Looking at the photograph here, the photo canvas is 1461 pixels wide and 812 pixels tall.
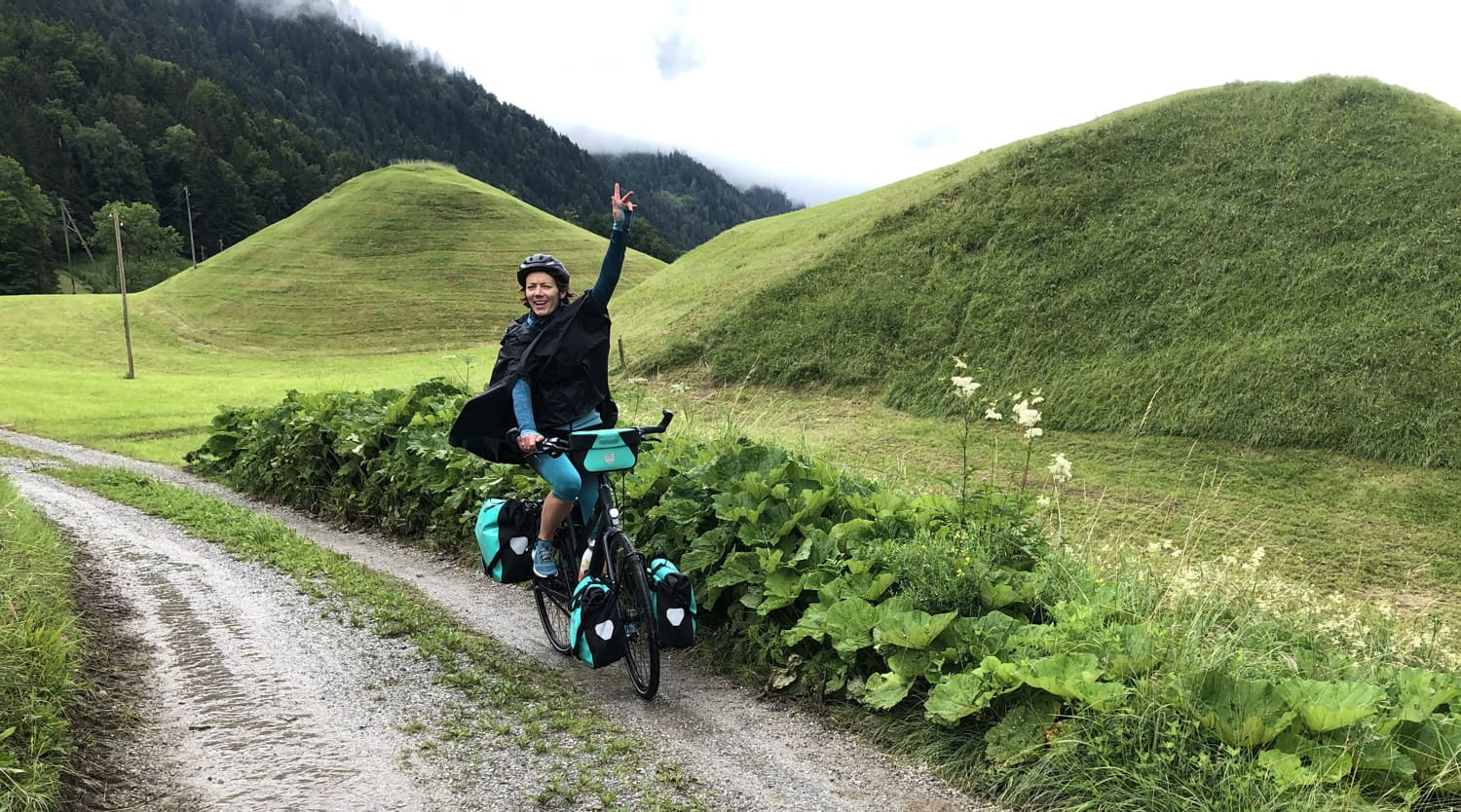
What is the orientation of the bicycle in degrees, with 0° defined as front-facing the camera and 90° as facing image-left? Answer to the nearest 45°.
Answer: approximately 315°

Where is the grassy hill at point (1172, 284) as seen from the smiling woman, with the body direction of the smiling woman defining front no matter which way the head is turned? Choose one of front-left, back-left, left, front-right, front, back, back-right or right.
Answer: back-left

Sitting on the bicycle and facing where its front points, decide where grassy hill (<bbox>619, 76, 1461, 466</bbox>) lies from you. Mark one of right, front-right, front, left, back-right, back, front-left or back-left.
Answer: left

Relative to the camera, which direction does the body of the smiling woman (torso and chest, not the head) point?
toward the camera
